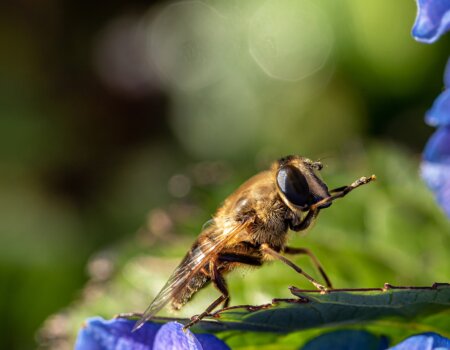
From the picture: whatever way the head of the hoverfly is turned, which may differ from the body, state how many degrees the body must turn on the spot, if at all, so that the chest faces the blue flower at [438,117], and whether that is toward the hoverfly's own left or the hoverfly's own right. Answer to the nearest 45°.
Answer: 0° — it already faces it

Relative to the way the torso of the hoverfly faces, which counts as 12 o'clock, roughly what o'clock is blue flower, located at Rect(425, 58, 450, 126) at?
The blue flower is roughly at 12 o'clock from the hoverfly.

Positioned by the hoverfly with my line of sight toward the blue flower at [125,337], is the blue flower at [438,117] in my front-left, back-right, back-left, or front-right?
back-left

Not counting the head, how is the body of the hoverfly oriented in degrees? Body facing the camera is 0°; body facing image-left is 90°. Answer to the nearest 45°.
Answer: approximately 270°
